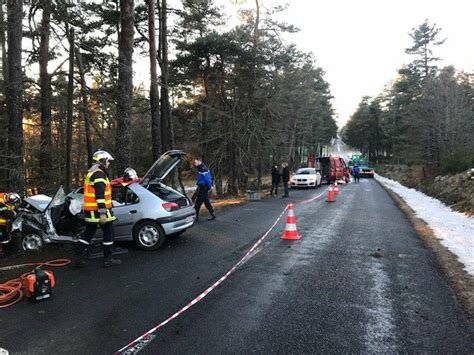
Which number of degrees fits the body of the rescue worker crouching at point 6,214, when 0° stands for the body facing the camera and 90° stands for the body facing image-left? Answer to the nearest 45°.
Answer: approximately 270°

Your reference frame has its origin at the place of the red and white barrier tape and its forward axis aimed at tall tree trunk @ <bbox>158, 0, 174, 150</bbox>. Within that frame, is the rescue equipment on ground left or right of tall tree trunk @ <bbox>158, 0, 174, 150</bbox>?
left

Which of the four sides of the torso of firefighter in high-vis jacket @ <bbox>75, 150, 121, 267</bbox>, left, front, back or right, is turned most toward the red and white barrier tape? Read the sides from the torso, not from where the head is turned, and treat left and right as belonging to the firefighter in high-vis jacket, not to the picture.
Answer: right

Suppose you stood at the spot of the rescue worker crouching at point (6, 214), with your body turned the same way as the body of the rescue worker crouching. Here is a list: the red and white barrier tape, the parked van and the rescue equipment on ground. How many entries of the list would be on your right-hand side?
2
